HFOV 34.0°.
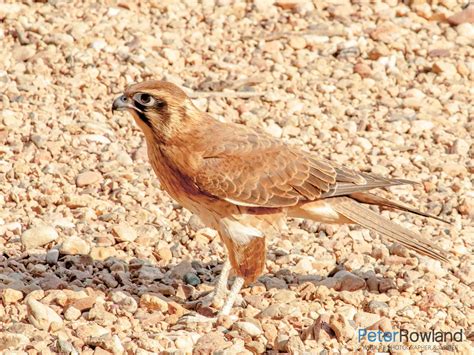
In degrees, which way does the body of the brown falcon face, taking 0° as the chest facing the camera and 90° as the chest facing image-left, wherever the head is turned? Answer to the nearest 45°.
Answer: approximately 90°

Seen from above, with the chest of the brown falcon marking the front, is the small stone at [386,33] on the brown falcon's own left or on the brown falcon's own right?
on the brown falcon's own right

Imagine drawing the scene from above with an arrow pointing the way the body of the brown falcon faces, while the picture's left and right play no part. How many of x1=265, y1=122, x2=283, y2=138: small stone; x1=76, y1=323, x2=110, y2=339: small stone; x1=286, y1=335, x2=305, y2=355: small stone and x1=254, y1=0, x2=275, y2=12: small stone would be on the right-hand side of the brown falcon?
2

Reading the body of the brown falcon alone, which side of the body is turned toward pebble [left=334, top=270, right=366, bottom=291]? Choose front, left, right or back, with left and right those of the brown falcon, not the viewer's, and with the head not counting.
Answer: back

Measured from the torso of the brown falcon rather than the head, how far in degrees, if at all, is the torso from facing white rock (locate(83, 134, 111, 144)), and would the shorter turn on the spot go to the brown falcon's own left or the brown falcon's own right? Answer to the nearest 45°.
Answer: approximately 45° to the brown falcon's own right

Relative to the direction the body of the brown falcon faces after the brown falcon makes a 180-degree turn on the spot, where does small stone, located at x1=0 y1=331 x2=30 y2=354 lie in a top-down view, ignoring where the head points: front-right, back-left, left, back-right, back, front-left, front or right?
back-right

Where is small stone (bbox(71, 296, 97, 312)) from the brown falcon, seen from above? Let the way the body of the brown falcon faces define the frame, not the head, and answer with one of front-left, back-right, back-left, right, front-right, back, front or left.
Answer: front-left

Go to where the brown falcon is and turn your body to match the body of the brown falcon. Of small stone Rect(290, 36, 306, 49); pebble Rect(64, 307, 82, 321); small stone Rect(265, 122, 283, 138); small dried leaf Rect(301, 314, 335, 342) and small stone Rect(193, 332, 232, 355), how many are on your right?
2

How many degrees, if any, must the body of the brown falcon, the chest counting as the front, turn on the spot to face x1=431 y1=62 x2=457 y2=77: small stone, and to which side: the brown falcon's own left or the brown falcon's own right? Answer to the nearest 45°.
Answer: approximately 135° to the brown falcon's own right

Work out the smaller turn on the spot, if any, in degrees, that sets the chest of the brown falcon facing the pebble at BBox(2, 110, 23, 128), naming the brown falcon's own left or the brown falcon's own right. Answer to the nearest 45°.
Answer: approximately 45° to the brown falcon's own right

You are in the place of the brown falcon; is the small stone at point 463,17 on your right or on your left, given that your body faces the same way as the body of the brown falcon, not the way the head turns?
on your right

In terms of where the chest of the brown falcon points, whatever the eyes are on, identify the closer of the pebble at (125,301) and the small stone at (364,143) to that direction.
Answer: the pebble

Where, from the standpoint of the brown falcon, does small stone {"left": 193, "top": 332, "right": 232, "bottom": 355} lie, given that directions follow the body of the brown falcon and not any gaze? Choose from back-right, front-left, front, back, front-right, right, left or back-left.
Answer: left

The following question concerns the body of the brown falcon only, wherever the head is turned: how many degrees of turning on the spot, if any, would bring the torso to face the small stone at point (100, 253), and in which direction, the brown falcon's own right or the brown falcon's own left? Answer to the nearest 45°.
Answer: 0° — it already faces it

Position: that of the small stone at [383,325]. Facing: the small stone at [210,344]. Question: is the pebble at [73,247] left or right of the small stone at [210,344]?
right
